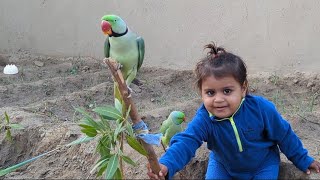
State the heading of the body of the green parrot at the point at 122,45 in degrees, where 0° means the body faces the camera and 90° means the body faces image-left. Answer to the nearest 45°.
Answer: approximately 45°

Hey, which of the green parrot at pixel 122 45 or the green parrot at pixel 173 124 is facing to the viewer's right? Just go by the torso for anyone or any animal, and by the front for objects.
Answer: the green parrot at pixel 173 124

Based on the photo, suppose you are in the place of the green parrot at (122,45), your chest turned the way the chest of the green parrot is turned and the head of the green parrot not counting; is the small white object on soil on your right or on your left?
on your right

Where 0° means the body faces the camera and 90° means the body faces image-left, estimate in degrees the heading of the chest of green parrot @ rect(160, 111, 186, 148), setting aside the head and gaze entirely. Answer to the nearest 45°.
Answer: approximately 270°

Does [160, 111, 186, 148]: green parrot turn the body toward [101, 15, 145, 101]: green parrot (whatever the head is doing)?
no

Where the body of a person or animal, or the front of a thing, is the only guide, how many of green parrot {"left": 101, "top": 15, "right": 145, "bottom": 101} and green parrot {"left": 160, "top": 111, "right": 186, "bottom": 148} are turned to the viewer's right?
1

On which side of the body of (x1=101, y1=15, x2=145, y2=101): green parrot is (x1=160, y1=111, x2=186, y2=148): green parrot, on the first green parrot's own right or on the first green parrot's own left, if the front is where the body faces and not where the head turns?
on the first green parrot's own left

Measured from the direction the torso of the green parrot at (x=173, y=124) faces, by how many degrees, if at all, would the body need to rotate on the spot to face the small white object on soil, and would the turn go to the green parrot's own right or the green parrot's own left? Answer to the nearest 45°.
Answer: approximately 135° to the green parrot's own left
